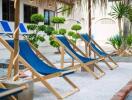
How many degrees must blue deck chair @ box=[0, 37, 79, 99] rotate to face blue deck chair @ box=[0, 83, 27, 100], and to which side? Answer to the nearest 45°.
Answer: approximately 45° to its right

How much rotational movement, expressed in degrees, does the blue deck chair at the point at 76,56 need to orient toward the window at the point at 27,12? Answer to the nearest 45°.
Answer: approximately 135° to its left

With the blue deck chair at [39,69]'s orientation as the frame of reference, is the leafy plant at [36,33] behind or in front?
behind

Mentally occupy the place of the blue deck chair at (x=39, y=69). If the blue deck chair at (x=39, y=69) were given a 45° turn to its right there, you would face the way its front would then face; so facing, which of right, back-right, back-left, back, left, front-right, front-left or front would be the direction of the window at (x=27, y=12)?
back

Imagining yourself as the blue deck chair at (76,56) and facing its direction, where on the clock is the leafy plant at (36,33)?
The leafy plant is roughly at 7 o'clock from the blue deck chair.
